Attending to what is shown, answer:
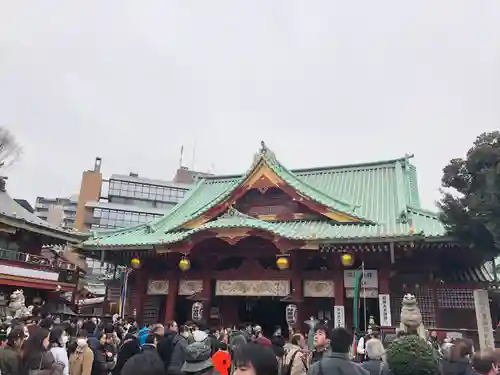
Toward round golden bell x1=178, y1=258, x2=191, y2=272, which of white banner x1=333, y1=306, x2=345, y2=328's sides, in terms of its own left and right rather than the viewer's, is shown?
right

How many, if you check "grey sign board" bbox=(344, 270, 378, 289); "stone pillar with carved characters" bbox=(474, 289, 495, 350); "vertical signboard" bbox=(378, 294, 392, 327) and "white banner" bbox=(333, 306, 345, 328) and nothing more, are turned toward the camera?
4

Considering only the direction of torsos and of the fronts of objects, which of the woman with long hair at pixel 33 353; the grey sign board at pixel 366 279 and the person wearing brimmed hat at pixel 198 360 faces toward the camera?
the grey sign board

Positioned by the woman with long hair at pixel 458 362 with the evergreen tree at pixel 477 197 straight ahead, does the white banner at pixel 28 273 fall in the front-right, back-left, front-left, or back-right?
front-left

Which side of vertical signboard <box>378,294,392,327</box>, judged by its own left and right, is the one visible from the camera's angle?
front

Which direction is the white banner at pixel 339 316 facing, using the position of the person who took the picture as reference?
facing the viewer

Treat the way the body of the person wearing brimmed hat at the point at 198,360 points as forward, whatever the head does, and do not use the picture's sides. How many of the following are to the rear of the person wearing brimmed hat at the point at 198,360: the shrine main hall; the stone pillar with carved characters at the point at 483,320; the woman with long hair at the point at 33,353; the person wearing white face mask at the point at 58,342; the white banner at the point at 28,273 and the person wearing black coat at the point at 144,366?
1

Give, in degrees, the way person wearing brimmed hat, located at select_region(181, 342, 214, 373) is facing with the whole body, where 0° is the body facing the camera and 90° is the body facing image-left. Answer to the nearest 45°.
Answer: approximately 180°

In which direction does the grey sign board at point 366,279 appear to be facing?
toward the camera

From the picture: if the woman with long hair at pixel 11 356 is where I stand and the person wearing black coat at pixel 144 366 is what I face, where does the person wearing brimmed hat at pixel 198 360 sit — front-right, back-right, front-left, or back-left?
front-left

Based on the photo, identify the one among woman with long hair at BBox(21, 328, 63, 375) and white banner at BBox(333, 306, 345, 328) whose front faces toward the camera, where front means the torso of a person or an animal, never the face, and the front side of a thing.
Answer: the white banner

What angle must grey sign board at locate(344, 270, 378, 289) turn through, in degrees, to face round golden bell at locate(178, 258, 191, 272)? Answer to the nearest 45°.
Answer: approximately 90° to its right

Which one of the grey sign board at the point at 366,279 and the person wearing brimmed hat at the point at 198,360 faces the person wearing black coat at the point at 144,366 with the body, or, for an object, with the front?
the grey sign board

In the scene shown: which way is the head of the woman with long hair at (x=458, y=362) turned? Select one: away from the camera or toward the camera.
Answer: away from the camera

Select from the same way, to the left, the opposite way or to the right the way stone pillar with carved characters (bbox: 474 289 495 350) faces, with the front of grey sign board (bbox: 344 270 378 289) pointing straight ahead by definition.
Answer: the same way
